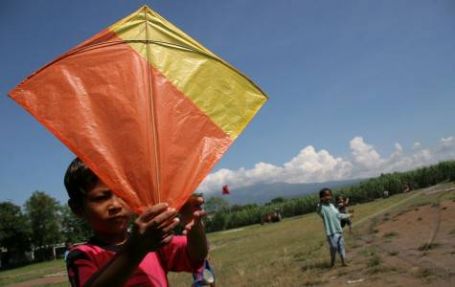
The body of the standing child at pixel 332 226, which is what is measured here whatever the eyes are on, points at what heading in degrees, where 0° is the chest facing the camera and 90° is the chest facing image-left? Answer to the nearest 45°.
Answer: approximately 315°

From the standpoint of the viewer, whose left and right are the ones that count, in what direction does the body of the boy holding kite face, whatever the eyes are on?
facing the viewer and to the right of the viewer

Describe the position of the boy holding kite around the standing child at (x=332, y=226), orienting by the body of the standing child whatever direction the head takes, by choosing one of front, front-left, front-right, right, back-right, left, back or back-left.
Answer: front-right

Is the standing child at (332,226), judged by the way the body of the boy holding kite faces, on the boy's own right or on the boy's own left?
on the boy's own left

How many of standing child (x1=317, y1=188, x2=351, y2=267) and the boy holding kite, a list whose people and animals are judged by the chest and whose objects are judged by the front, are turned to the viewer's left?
0
